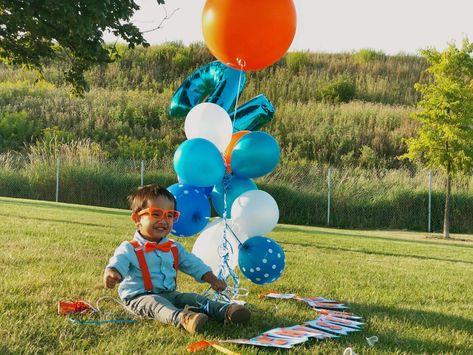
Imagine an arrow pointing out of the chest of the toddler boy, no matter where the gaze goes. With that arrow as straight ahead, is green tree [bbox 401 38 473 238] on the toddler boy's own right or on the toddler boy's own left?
on the toddler boy's own left

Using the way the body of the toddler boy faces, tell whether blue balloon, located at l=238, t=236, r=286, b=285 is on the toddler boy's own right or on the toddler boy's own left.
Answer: on the toddler boy's own left

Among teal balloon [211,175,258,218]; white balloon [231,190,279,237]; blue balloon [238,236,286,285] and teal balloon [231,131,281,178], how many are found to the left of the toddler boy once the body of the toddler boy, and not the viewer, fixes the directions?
4

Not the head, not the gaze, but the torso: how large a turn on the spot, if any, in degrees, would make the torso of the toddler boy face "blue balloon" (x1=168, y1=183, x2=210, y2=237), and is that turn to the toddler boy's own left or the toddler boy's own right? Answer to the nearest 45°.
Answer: approximately 135° to the toddler boy's own left

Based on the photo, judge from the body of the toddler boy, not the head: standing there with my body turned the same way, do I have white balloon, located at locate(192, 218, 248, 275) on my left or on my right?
on my left

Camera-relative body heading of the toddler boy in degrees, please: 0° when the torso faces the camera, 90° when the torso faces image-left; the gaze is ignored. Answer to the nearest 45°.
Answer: approximately 315°

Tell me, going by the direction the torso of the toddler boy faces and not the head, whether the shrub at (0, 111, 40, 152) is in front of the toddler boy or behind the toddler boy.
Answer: behind

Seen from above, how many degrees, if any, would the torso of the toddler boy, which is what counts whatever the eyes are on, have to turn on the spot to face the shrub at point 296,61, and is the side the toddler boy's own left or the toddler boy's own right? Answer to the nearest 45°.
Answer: approximately 135° to the toddler boy's own left

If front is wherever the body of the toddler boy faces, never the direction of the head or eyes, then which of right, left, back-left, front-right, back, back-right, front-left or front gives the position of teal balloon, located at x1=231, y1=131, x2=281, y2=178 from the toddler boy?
left

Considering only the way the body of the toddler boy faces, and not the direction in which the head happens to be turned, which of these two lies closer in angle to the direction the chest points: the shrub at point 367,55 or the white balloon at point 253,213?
the white balloon

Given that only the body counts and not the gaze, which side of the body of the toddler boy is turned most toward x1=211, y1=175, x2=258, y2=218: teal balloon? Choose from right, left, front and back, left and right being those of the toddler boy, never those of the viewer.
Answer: left
